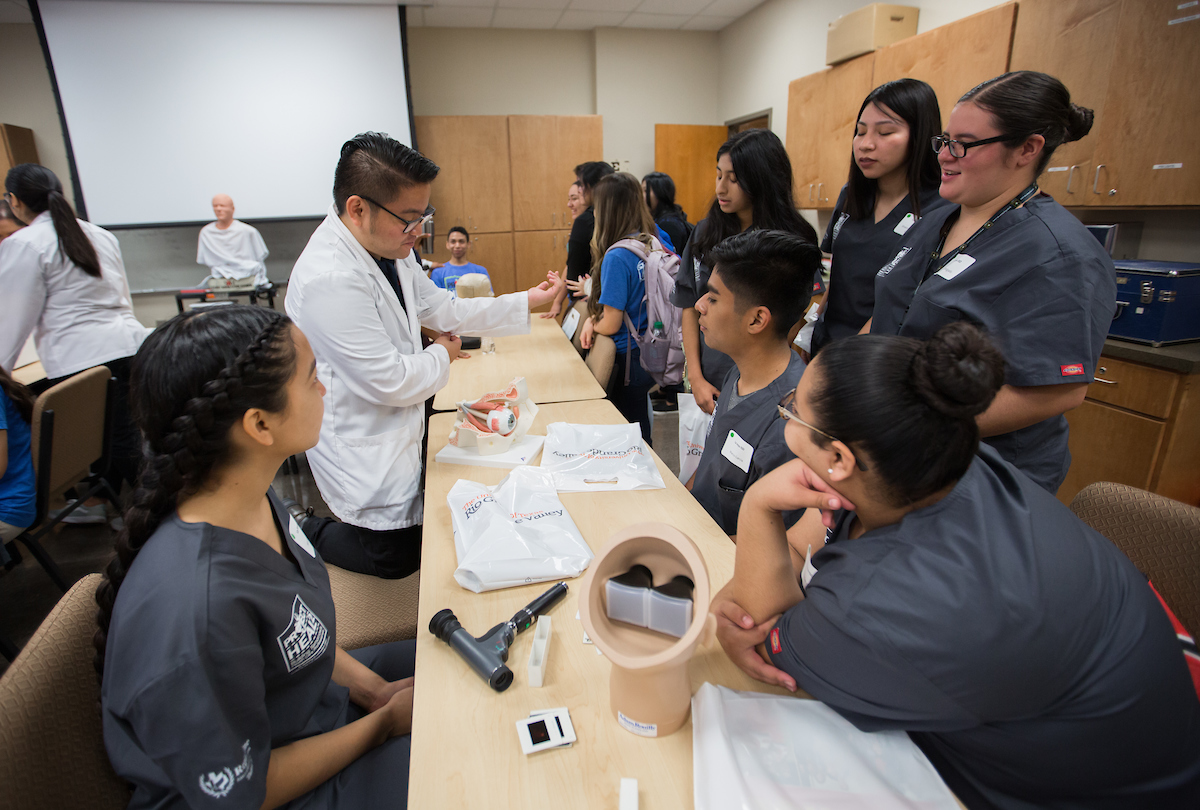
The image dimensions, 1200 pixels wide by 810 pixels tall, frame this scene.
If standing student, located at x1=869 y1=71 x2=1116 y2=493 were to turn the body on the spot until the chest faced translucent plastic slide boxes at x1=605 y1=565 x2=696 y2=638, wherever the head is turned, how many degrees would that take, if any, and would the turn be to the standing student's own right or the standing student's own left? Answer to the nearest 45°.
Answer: approximately 45° to the standing student's own left

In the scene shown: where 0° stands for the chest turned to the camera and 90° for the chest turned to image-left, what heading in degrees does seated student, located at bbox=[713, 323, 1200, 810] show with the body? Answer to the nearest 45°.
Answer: approximately 135°

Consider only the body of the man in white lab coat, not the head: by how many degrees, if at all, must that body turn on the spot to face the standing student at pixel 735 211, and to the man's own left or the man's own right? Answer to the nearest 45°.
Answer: approximately 45° to the man's own left

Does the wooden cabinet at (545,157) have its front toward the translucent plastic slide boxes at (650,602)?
yes

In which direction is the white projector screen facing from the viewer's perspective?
toward the camera

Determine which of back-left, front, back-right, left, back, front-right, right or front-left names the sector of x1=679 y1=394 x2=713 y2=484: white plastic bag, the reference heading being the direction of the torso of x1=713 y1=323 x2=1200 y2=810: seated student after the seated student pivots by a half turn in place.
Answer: back

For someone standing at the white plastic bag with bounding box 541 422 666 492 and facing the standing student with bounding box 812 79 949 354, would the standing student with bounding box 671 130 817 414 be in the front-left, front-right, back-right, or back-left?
front-left

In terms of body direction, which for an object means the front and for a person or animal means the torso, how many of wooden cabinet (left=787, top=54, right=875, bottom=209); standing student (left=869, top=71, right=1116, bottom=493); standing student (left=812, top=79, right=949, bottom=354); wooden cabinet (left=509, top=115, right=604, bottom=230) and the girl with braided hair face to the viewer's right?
1

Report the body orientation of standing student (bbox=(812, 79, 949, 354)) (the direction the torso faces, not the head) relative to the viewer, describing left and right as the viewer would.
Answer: facing the viewer and to the left of the viewer

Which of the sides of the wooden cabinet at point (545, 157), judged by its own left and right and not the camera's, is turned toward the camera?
front

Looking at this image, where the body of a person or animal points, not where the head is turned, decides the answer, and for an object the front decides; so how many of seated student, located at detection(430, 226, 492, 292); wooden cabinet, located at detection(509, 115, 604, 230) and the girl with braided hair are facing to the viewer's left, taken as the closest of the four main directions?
0

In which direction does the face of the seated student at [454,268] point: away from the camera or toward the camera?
toward the camera

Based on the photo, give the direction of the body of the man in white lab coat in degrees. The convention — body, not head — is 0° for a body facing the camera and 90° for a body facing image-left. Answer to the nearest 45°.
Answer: approximately 315°

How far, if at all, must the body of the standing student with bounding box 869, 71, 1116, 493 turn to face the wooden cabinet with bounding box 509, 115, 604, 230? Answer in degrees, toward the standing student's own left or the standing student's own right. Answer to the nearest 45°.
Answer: approximately 90° to the standing student's own right

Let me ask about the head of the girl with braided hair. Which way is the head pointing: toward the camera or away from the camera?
away from the camera

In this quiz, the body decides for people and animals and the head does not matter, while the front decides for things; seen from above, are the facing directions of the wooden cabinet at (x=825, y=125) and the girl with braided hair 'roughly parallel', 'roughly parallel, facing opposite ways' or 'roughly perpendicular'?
roughly parallel, facing opposite ways
